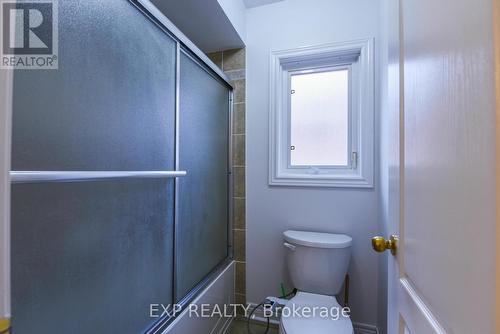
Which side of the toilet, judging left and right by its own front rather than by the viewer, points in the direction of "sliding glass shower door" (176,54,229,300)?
right

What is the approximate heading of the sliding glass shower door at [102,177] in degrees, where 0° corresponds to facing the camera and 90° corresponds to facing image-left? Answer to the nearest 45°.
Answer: approximately 315°

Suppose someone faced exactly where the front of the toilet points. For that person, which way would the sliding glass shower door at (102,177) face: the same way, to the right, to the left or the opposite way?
to the left

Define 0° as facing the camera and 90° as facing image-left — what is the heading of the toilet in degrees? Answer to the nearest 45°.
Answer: approximately 0°

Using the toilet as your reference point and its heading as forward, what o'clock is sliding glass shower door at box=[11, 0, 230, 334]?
The sliding glass shower door is roughly at 1 o'clock from the toilet.

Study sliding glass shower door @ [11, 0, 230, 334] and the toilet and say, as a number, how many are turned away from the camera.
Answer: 0

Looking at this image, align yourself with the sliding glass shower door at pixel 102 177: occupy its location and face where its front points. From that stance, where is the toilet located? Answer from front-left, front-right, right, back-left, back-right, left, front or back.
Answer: front-left

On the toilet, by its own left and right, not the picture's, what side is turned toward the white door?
front

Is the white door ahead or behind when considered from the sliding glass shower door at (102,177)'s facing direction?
ahead
